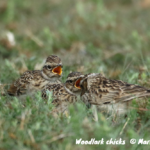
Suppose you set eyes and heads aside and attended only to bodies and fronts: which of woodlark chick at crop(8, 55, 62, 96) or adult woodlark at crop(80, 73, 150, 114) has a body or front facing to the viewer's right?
woodlark chick at crop(8, 55, 62, 96)

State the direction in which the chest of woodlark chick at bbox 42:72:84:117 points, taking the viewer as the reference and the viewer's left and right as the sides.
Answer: facing to the right of the viewer

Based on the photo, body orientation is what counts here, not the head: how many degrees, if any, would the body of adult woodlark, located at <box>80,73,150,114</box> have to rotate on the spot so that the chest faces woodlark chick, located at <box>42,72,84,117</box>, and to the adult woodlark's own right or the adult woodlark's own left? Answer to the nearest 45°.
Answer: approximately 45° to the adult woodlark's own right

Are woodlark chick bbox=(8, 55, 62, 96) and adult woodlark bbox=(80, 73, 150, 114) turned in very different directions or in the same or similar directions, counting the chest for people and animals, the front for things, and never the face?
very different directions

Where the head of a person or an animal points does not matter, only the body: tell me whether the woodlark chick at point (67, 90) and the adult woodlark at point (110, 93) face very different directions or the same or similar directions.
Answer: very different directions

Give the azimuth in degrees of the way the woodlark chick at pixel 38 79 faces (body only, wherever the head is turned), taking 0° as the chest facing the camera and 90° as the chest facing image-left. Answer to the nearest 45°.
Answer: approximately 270°

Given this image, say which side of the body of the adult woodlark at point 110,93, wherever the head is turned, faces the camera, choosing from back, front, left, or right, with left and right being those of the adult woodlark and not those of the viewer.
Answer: left

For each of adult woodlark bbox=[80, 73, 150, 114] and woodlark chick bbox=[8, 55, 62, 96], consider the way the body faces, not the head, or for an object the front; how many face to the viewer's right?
1

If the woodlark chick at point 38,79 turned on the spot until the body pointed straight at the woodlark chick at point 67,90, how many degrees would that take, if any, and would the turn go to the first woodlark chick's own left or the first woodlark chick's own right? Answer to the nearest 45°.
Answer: approximately 45° to the first woodlark chick's own right
